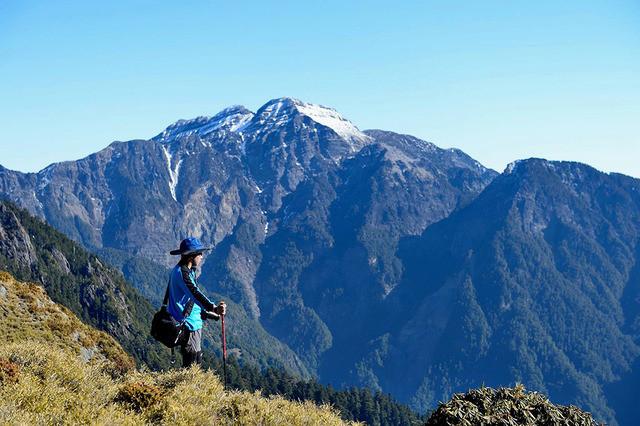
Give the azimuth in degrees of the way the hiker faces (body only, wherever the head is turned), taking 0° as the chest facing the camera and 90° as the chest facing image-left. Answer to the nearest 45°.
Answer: approximately 270°
